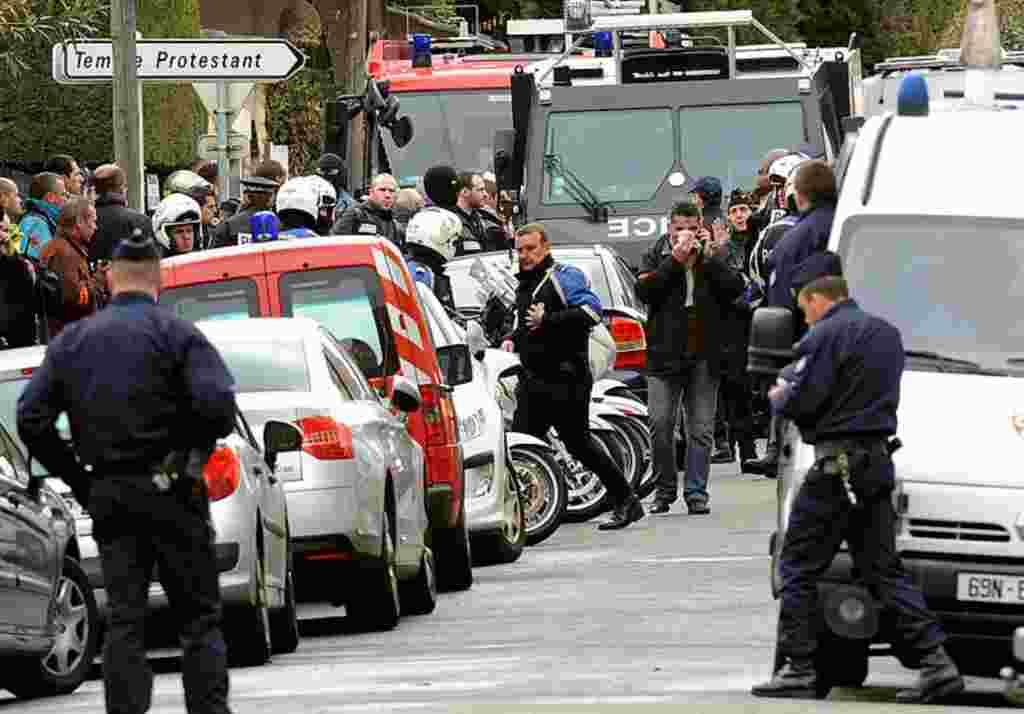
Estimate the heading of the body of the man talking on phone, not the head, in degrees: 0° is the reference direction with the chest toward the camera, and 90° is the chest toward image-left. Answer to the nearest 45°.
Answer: approximately 0°

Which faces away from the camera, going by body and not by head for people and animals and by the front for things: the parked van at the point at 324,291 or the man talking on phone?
the parked van

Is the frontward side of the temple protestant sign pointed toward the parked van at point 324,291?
yes

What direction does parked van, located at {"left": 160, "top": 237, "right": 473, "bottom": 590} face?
away from the camera

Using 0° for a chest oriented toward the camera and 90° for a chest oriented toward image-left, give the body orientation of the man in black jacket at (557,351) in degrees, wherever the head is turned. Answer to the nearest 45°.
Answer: approximately 45°

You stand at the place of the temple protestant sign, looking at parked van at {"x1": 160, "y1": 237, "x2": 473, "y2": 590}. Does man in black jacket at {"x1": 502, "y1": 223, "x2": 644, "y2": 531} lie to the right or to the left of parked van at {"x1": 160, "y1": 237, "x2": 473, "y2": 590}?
left

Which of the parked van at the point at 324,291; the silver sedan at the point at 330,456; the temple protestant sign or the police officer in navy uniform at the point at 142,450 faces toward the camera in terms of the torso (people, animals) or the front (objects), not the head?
the temple protestant sign

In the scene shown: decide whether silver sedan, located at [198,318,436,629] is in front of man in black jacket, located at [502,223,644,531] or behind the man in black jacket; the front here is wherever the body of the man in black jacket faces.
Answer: in front

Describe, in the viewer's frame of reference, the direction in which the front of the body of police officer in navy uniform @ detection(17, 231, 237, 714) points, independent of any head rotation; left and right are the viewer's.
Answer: facing away from the viewer

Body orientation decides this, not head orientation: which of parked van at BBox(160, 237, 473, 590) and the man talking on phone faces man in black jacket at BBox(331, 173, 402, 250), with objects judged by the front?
the parked van
